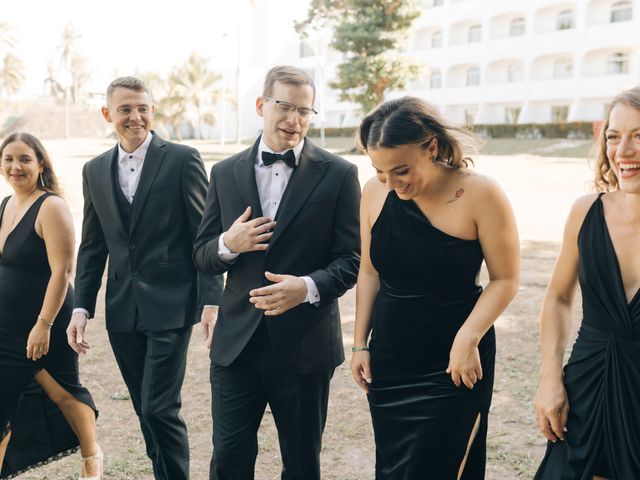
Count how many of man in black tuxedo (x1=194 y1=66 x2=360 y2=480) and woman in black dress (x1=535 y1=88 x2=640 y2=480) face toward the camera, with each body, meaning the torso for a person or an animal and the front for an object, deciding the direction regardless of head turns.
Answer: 2

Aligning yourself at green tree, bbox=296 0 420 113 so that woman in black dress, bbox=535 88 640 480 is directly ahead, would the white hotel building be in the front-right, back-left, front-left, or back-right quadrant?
back-left

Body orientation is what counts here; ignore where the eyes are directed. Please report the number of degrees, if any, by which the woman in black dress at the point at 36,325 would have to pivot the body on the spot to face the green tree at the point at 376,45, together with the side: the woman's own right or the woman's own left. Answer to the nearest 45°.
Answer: approximately 180°

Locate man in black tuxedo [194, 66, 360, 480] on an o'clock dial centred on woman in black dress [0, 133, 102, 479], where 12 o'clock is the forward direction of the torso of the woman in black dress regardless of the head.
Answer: The man in black tuxedo is roughly at 9 o'clock from the woman in black dress.

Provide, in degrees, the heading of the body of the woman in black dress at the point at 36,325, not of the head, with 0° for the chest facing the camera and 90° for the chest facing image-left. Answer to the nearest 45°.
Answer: approximately 45°

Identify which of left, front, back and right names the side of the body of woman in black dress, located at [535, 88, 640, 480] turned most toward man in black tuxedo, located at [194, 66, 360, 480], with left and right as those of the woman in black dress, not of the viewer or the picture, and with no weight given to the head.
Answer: right

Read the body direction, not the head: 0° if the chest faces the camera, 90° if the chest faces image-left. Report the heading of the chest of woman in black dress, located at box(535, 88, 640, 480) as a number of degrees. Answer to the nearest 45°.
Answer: approximately 0°

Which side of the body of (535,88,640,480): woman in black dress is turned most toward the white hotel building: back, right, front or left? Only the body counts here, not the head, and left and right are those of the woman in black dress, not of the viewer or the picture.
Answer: back

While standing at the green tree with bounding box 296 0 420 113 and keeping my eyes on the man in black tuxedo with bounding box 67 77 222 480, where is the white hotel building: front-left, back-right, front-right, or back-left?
back-left

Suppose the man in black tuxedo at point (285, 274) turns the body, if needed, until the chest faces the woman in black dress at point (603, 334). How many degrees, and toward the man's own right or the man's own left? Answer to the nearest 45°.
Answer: approximately 45° to the man's own left

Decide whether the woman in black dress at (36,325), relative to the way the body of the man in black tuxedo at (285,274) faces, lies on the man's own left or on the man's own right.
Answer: on the man's own right

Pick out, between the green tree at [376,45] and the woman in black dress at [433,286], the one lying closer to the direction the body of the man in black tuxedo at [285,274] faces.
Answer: the woman in black dress

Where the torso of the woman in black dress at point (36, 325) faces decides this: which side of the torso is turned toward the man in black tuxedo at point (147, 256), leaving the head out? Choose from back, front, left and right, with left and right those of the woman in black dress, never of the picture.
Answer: left
